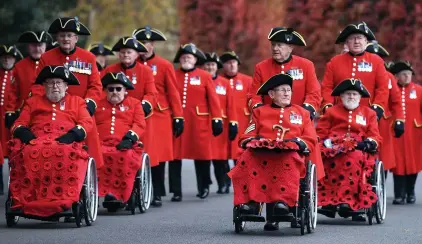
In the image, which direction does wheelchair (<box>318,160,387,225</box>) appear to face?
toward the camera

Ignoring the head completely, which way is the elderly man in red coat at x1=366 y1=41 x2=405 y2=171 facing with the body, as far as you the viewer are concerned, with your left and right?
facing the viewer and to the left of the viewer

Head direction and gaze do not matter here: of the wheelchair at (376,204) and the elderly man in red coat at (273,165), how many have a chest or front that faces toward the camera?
2

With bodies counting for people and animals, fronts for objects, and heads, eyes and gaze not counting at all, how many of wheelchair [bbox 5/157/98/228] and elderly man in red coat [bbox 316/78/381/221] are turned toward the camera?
2

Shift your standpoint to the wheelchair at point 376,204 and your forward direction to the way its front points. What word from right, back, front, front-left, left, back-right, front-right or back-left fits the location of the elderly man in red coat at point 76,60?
right

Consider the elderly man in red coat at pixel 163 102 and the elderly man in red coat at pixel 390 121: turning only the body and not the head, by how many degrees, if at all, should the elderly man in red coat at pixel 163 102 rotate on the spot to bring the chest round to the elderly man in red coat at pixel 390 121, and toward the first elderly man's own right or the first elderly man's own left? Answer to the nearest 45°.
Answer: approximately 135° to the first elderly man's own left

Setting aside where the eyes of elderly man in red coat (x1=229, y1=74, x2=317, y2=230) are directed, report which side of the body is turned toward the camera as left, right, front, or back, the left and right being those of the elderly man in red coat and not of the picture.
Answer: front

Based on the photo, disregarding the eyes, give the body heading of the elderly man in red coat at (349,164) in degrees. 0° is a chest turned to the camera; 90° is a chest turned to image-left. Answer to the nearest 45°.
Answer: approximately 0°

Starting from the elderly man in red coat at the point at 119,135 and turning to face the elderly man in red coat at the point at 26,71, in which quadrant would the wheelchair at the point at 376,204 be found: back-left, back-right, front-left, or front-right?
back-right

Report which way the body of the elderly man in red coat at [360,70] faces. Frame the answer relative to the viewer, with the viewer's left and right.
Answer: facing the viewer

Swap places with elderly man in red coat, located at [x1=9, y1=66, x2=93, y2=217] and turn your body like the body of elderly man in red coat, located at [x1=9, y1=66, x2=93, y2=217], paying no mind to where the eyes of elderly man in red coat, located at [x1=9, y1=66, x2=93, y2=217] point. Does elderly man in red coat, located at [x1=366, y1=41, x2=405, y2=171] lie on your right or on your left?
on your left
